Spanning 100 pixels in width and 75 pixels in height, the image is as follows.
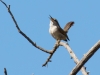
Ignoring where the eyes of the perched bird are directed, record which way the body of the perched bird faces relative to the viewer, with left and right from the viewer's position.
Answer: facing to the left of the viewer

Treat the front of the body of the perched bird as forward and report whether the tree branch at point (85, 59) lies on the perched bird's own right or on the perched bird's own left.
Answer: on the perched bird's own left
